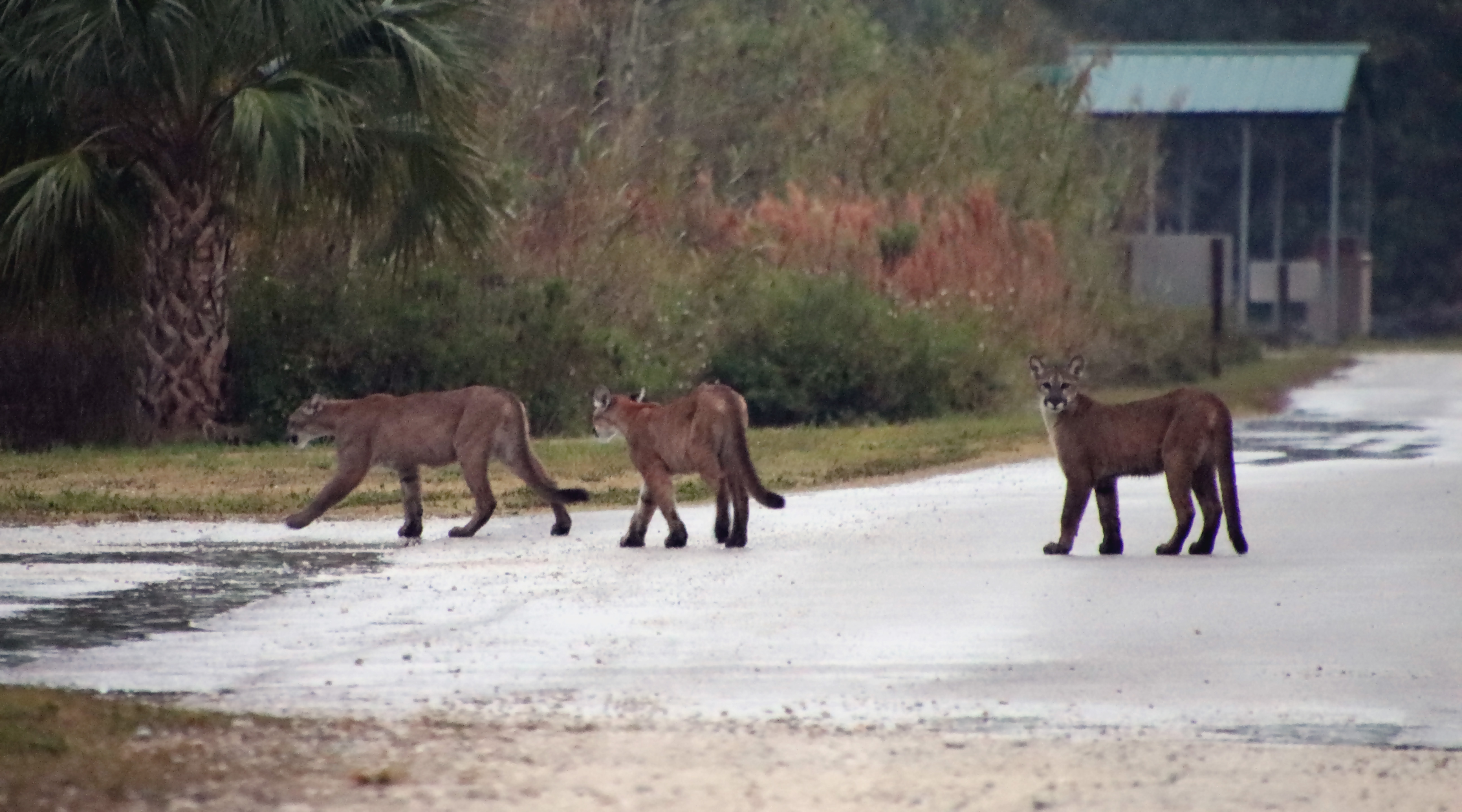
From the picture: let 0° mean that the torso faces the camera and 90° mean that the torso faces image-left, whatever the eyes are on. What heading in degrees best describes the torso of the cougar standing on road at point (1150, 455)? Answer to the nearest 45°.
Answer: approximately 90°

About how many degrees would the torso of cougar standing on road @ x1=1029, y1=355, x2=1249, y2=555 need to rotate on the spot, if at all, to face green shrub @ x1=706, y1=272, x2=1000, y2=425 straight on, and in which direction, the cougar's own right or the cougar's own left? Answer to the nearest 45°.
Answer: approximately 90° to the cougar's own right

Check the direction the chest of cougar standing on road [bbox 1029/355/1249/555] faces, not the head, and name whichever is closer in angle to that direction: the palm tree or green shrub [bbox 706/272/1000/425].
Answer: the palm tree

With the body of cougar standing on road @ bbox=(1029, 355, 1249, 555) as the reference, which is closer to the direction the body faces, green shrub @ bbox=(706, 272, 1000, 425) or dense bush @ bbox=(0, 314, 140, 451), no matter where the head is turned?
the dense bush

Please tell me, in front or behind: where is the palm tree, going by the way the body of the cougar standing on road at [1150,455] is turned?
in front

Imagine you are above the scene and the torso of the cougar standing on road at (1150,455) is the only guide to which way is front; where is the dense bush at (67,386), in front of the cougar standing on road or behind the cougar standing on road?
in front
